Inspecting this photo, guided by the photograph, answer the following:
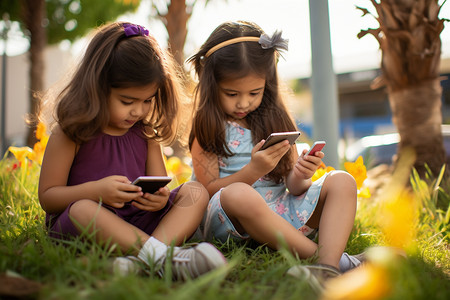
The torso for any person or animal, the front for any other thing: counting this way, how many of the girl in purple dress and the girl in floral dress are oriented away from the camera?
0

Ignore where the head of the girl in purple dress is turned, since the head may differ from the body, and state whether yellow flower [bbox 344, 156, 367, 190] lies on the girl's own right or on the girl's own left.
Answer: on the girl's own left

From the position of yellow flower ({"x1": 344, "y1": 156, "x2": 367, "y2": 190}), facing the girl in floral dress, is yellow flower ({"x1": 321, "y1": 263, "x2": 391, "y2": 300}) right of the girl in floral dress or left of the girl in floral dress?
left

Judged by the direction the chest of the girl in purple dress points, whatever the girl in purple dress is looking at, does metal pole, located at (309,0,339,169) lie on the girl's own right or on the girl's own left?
on the girl's own left

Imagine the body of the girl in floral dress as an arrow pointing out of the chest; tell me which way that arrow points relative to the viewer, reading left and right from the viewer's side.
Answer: facing the viewer and to the right of the viewer

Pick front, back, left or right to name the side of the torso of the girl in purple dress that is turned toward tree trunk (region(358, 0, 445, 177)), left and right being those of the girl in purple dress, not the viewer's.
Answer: left

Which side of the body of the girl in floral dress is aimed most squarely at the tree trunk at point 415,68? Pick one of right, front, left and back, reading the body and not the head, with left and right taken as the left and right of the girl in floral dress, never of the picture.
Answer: left
